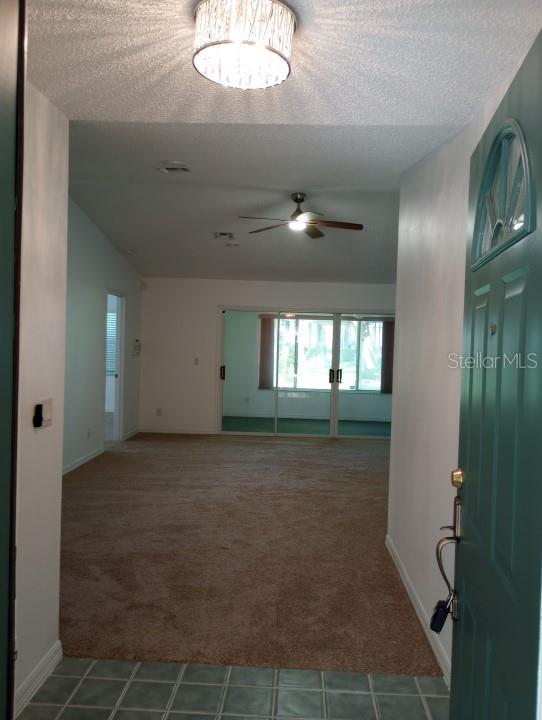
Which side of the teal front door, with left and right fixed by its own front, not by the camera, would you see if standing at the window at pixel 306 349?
right

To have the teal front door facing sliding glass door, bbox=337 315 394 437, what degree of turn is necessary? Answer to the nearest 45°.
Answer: approximately 90° to its right

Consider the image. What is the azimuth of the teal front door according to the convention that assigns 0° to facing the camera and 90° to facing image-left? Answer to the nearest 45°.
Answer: approximately 90°

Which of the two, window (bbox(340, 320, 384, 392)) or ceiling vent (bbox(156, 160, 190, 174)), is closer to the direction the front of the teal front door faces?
the ceiling vent

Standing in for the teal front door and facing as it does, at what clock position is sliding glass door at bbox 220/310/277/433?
The sliding glass door is roughly at 2 o'clock from the teal front door.

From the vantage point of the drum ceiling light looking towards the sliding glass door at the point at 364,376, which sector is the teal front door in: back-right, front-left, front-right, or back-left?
back-right

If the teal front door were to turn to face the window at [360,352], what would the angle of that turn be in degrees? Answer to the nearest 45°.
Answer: approximately 90° to its right

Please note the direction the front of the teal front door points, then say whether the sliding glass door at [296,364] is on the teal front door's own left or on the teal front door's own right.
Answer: on the teal front door's own right
